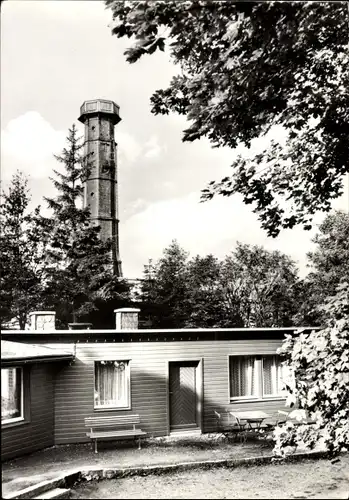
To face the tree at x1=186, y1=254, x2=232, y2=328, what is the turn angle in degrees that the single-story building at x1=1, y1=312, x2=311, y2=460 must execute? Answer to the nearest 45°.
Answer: approximately 180°

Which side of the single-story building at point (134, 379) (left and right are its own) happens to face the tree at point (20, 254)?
back

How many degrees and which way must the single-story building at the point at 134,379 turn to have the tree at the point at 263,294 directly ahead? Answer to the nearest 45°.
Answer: approximately 180°

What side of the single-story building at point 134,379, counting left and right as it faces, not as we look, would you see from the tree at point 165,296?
back

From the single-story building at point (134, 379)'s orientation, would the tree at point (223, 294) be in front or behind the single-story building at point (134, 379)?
behind

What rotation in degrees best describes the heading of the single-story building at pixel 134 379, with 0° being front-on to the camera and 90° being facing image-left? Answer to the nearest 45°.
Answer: approximately 0°

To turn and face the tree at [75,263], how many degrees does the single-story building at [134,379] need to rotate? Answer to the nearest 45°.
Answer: approximately 180°
